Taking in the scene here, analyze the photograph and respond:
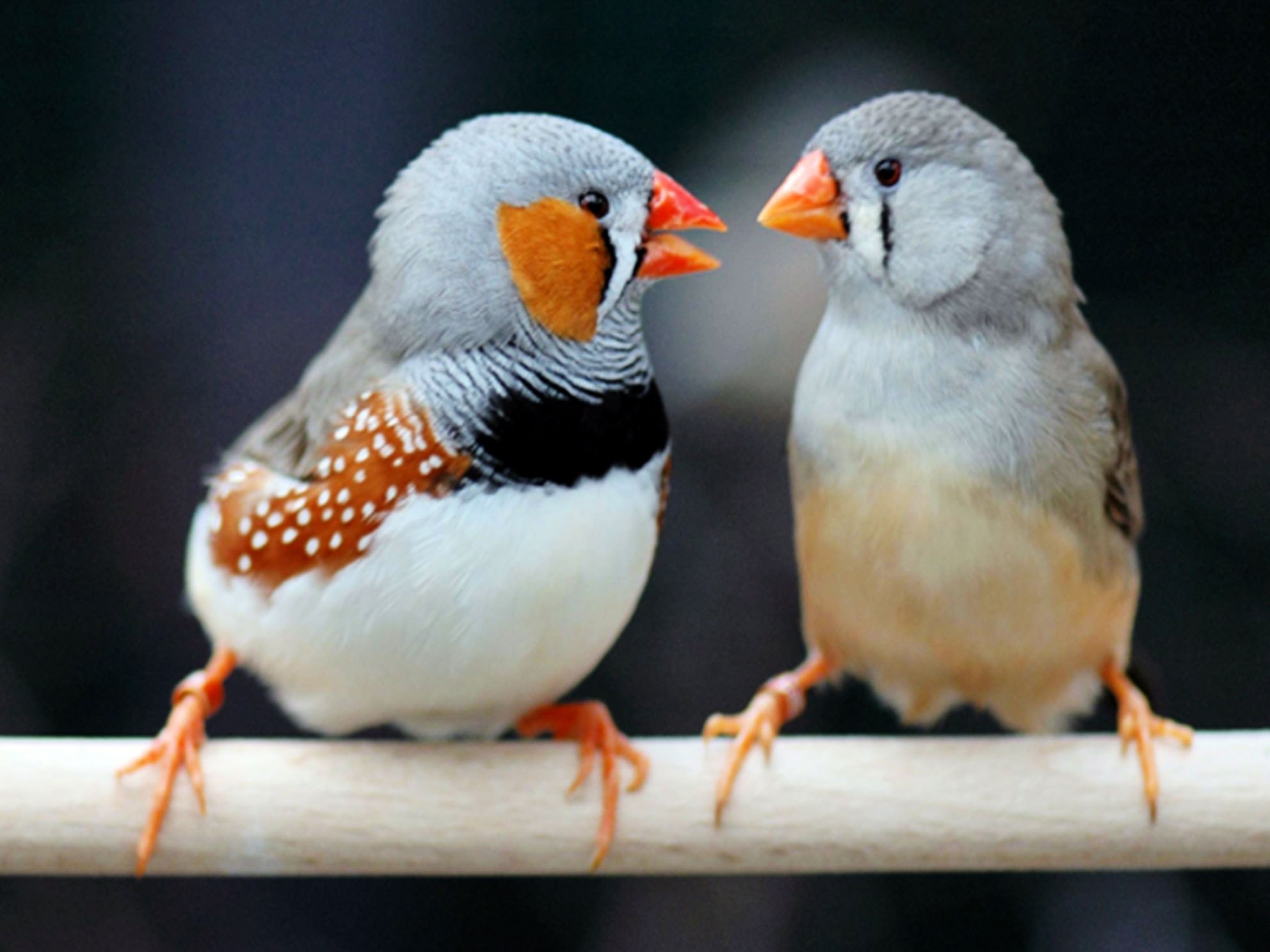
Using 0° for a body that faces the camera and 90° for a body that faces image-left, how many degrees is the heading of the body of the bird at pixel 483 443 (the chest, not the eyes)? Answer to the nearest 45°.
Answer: approximately 315°
